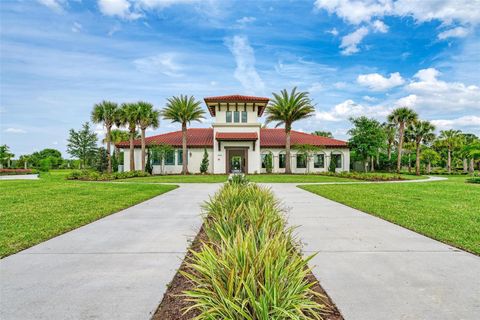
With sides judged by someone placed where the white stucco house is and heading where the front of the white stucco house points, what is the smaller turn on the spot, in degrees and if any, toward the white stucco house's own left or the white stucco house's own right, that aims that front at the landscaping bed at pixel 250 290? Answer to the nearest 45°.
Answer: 0° — it already faces it

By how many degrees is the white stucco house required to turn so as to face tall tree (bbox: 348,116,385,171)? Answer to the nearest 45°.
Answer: approximately 90° to its left

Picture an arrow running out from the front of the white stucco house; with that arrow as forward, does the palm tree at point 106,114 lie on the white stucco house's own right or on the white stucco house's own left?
on the white stucco house's own right

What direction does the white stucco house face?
toward the camera

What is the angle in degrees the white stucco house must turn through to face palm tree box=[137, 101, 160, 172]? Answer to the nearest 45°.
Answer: approximately 90° to its right

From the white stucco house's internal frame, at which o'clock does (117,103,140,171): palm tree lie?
The palm tree is roughly at 3 o'clock from the white stucco house.

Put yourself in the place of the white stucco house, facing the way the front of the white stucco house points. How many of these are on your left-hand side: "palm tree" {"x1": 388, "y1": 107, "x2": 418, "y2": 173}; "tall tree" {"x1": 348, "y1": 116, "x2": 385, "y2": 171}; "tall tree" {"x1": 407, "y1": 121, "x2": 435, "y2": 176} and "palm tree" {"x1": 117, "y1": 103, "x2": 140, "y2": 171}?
3
